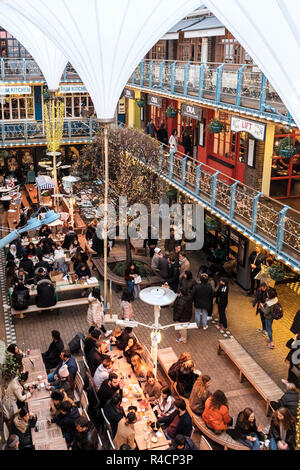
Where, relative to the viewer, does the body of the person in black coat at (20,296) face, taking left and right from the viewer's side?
facing away from the viewer

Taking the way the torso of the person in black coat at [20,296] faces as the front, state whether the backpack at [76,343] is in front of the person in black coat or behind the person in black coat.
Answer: behind

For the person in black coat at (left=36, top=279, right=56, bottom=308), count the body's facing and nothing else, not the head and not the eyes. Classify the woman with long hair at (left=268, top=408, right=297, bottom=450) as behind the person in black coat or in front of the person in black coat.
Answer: behind

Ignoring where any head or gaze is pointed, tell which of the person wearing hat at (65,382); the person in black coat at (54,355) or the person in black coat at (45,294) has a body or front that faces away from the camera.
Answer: the person in black coat at (45,294)

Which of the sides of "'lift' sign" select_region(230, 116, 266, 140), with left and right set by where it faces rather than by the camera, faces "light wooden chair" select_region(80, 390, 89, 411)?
front

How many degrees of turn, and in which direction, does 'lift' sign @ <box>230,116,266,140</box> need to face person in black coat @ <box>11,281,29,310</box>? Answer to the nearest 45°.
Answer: approximately 45° to its right

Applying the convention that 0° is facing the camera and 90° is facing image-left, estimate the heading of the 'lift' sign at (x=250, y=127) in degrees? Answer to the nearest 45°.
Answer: approximately 45°

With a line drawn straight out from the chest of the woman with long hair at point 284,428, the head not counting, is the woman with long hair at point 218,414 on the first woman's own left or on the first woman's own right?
on the first woman's own right

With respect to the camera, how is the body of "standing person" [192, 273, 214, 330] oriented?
away from the camera

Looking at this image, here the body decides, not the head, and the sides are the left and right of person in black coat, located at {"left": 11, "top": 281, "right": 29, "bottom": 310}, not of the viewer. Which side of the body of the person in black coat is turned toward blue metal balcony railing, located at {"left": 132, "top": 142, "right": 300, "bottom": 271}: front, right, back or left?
right
